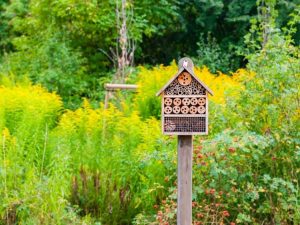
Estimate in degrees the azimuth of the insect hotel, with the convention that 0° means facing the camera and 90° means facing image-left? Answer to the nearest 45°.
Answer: approximately 0°
